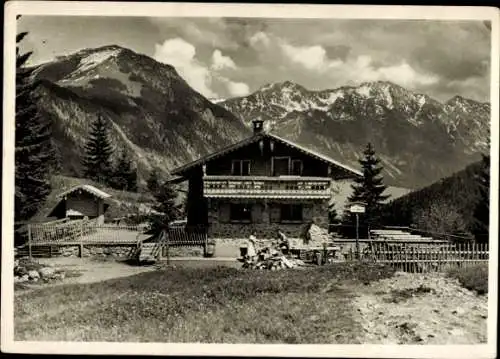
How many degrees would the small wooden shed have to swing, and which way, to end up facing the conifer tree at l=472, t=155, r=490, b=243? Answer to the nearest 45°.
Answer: approximately 45° to its left

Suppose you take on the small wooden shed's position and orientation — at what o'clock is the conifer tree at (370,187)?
The conifer tree is roughly at 10 o'clock from the small wooden shed.

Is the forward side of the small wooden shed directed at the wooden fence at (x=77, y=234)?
yes

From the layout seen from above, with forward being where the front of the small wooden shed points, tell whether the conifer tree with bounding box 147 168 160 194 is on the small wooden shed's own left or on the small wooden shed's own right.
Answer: on the small wooden shed's own left

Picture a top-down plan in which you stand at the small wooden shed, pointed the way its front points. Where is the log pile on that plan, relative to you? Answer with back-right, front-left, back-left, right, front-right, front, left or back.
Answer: front-left

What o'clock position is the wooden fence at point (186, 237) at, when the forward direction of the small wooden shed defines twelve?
The wooden fence is roughly at 11 o'clock from the small wooden shed.

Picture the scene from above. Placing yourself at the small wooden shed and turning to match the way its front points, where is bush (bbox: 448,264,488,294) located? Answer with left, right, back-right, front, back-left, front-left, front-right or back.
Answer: front-left

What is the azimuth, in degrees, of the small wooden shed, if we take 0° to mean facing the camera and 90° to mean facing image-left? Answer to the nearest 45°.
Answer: approximately 0°

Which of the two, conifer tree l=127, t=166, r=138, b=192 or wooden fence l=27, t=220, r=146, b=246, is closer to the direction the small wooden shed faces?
the wooden fence

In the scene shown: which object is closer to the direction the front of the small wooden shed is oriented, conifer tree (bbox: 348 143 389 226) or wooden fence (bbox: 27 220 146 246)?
the wooden fence
